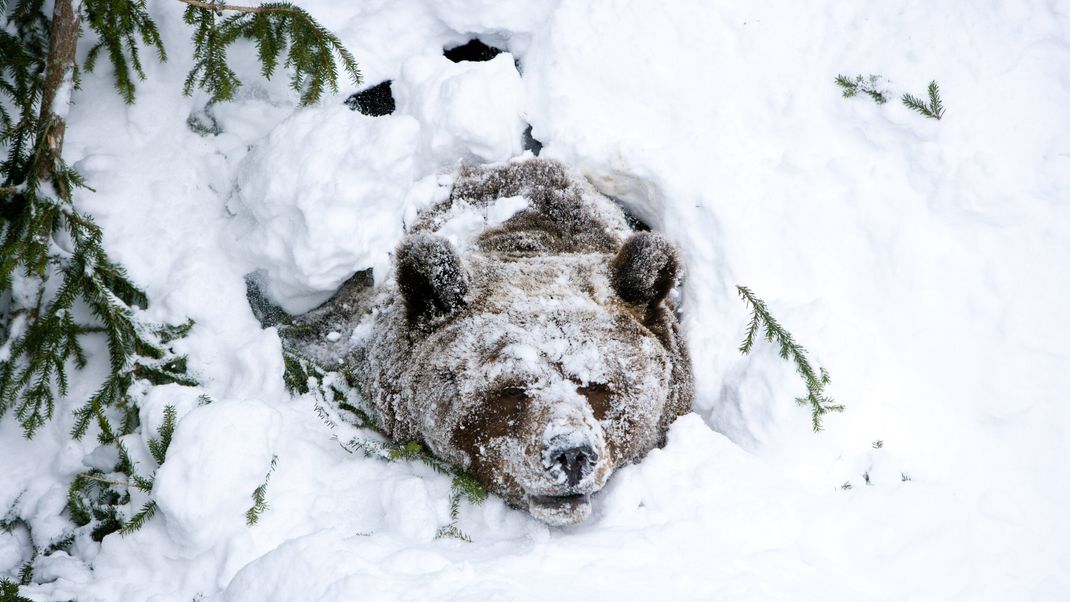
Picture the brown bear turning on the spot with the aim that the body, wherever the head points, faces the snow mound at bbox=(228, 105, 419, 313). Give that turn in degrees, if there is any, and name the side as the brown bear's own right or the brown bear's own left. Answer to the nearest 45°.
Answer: approximately 135° to the brown bear's own right

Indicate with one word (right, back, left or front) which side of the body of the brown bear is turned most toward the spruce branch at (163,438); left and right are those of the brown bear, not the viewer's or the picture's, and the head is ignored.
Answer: right

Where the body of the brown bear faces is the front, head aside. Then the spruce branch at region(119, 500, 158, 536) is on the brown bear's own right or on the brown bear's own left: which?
on the brown bear's own right

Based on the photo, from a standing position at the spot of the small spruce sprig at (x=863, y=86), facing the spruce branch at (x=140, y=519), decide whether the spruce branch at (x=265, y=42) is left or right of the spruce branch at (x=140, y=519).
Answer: right

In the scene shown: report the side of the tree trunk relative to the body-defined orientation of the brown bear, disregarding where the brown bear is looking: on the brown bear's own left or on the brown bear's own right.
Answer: on the brown bear's own right

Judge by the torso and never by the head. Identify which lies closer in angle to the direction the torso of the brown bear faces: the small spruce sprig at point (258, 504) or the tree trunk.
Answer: the small spruce sprig

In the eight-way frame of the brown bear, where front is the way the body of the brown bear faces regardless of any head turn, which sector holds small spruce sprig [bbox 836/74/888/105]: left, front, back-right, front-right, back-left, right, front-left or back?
back-left

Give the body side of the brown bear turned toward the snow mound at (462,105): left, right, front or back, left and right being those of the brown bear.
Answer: back

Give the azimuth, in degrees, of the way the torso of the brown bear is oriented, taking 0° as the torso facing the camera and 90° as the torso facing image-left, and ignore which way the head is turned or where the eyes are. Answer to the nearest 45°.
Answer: approximately 0°

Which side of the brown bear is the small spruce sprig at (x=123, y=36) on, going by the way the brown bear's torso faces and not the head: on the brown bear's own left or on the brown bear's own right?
on the brown bear's own right
